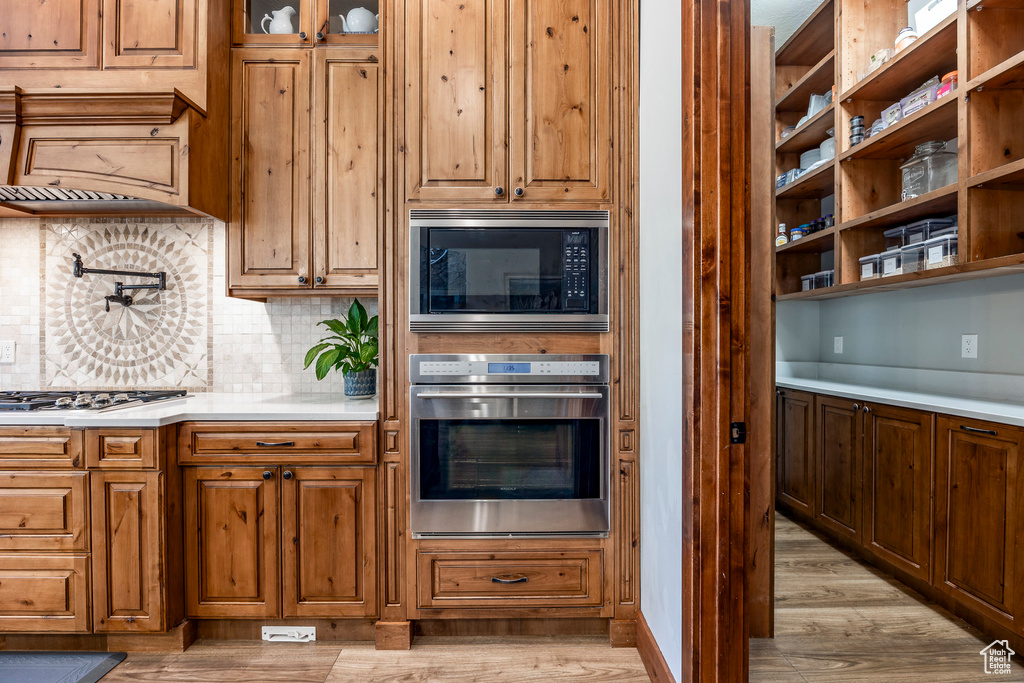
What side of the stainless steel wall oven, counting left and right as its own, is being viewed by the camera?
front

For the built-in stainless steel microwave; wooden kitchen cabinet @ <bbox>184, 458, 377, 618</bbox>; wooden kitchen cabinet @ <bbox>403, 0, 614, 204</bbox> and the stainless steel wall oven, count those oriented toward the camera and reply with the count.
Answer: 4

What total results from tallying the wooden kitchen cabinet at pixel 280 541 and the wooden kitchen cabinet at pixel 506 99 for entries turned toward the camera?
2

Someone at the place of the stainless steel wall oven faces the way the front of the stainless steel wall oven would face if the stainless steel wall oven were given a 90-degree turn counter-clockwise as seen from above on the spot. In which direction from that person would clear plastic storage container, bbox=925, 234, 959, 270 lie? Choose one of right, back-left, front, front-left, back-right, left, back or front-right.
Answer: front

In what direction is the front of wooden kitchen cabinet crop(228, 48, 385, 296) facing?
toward the camera

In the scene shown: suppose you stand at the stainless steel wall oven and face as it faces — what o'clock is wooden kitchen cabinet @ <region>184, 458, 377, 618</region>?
The wooden kitchen cabinet is roughly at 3 o'clock from the stainless steel wall oven.
